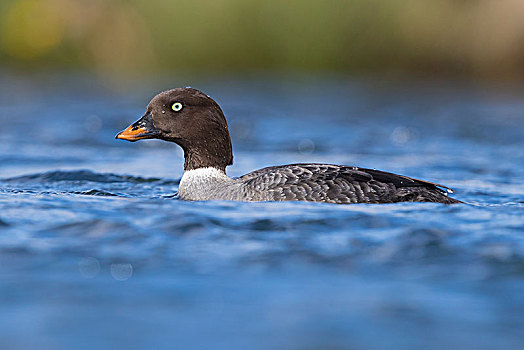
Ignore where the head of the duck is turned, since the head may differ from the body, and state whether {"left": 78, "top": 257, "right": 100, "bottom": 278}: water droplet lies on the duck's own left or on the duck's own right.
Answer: on the duck's own left

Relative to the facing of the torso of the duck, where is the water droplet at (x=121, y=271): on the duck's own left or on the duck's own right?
on the duck's own left

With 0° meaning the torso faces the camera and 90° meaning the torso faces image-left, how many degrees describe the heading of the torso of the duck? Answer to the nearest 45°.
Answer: approximately 90°

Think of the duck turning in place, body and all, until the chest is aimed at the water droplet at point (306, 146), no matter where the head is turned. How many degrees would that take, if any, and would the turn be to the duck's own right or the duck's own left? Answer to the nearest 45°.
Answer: approximately 90° to the duck's own right

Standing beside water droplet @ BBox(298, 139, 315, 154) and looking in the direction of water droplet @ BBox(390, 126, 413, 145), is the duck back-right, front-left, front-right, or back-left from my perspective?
back-right
